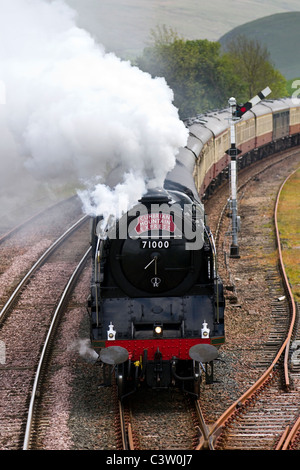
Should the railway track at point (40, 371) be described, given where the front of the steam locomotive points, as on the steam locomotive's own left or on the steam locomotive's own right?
on the steam locomotive's own right

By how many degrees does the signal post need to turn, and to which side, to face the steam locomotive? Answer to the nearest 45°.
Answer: approximately 180°

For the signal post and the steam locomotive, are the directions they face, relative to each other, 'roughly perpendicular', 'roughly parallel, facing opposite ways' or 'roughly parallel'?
roughly parallel, facing opposite ways

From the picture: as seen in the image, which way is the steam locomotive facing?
toward the camera

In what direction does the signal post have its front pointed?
away from the camera

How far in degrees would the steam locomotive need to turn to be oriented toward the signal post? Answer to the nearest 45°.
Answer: approximately 180°

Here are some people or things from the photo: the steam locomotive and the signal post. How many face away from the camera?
1
